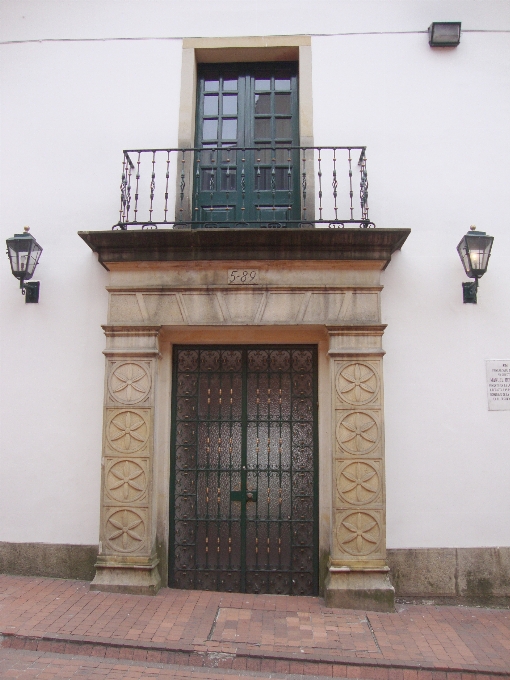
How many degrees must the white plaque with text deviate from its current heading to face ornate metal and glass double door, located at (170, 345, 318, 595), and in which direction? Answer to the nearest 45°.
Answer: approximately 90° to its right

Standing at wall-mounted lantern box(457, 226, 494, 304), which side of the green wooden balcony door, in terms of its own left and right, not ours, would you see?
left

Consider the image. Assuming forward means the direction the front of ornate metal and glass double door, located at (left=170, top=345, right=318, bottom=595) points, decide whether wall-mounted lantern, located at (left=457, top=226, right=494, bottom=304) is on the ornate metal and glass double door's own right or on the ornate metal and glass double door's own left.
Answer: on the ornate metal and glass double door's own left

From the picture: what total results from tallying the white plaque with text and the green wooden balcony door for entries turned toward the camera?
2

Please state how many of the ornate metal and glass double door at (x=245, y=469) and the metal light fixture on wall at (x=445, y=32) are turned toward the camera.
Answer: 2

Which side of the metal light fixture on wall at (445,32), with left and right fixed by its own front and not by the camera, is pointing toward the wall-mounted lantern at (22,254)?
right

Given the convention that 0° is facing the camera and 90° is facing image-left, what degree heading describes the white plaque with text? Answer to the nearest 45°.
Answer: approximately 0°
